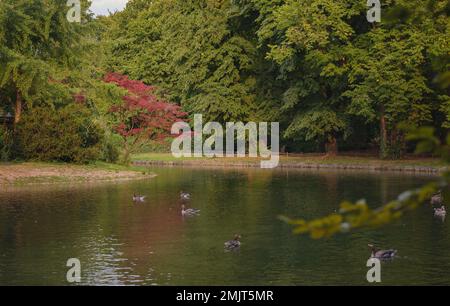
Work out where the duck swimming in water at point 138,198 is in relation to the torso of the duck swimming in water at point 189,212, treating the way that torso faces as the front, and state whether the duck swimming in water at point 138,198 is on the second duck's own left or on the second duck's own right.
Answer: on the second duck's own right

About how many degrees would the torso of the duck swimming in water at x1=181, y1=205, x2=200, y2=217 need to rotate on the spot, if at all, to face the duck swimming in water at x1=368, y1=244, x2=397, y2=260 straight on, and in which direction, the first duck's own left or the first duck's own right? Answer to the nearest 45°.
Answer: approximately 135° to the first duck's own left

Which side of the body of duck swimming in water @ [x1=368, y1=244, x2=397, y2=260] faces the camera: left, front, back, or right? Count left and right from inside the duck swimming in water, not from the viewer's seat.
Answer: left

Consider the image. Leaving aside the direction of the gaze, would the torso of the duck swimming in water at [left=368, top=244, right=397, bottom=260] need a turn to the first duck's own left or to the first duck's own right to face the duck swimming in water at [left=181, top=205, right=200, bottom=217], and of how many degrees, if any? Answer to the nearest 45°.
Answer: approximately 45° to the first duck's own right

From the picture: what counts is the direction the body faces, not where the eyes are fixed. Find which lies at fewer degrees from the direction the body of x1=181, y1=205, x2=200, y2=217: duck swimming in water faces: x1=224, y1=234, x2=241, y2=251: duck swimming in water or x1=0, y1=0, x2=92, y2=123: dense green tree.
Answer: the dense green tree
